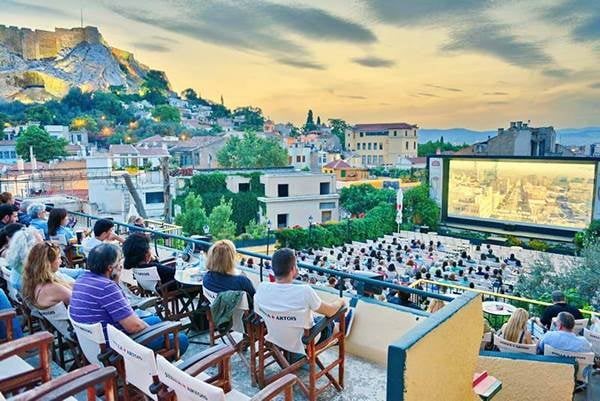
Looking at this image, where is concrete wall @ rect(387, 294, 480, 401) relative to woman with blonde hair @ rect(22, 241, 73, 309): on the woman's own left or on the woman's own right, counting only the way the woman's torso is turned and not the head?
on the woman's own right

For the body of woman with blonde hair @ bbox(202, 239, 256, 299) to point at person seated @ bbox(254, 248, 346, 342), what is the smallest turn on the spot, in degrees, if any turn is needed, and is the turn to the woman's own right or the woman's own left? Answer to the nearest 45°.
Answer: approximately 90° to the woman's own right

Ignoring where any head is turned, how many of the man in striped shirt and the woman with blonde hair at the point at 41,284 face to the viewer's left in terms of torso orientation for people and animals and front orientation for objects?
0

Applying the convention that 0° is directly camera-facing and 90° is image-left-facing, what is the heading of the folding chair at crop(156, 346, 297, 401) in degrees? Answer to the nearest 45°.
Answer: approximately 225°

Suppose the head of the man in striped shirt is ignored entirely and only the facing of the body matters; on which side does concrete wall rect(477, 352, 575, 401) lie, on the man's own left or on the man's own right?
on the man's own right

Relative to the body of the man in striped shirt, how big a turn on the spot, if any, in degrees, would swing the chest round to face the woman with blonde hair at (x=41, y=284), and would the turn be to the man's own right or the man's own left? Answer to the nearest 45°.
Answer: approximately 90° to the man's own left

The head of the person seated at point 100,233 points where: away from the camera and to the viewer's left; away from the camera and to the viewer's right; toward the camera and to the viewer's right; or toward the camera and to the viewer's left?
away from the camera and to the viewer's right

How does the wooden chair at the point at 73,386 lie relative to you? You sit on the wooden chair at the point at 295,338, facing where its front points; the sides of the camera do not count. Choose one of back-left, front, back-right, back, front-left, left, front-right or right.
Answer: back

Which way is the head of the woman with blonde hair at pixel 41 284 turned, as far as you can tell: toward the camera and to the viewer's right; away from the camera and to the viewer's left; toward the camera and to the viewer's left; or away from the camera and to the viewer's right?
away from the camera and to the viewer's right

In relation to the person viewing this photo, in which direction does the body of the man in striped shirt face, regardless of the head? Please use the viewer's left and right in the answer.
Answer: facing away from the viewer and to the right of the viewer

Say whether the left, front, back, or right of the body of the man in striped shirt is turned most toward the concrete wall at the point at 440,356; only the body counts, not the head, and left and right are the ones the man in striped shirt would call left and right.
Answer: right

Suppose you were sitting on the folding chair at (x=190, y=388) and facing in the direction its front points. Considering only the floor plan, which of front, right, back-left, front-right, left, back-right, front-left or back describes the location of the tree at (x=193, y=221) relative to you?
front-left

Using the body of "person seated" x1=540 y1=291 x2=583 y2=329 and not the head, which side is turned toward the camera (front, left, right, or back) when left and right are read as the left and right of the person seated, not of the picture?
back

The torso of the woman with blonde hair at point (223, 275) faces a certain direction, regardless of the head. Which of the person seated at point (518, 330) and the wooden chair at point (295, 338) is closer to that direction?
the person seated

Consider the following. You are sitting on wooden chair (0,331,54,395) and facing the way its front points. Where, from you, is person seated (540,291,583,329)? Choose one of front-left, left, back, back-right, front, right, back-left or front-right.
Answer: front-right

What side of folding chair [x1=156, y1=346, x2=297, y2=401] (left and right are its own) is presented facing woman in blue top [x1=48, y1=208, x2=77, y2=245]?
left

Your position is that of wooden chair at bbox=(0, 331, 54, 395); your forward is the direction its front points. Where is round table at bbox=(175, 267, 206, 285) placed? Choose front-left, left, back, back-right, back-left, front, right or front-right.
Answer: front

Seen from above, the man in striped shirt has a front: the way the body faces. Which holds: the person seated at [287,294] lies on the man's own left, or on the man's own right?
on the man's own right

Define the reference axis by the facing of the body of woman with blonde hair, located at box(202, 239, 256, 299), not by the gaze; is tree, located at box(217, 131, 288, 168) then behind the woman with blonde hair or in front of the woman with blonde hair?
in front

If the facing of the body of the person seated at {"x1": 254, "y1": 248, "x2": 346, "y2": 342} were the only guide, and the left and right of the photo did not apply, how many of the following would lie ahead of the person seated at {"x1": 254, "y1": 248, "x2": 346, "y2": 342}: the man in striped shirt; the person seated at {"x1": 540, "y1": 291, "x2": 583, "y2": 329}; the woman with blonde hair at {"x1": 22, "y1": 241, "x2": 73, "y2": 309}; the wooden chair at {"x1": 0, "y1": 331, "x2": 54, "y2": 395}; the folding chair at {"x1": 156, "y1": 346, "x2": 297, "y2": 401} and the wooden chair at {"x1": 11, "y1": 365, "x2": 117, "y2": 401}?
1

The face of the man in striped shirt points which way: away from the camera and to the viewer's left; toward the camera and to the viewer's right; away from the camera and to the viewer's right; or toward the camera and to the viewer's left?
away from the camera and to the viewer's right

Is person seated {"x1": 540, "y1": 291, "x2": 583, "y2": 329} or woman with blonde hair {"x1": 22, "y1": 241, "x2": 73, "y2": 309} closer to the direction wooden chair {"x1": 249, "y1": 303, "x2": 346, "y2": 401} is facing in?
the person seated
